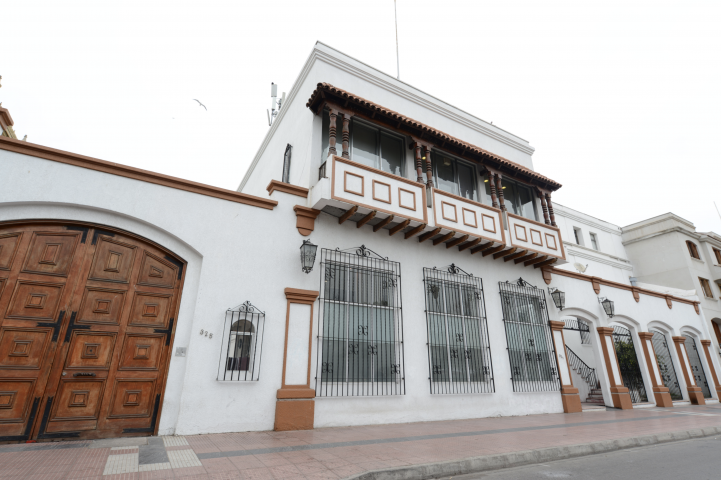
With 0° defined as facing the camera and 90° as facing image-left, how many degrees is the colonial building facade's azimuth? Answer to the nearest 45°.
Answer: approximately 315°

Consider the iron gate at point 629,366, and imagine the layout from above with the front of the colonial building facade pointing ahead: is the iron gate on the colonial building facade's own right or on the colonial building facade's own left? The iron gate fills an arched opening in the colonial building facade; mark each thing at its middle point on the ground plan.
on the colonial building facade's own left
